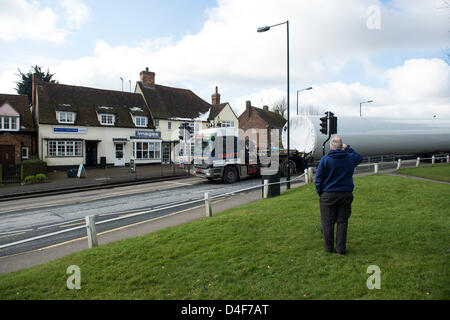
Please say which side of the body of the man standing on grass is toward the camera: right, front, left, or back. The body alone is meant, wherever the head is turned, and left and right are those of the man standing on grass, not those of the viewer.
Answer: back

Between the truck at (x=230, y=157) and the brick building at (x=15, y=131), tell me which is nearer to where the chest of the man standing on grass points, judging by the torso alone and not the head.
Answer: the truck

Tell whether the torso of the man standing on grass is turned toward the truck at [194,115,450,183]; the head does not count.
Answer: yes

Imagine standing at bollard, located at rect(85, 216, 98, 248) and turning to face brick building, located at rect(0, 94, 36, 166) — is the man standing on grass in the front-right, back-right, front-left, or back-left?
back-right

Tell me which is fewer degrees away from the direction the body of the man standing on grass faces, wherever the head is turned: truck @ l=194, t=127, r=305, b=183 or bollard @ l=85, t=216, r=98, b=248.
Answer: the truck

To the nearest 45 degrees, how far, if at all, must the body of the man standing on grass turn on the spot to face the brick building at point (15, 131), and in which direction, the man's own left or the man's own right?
approximately 45° to the man's own left

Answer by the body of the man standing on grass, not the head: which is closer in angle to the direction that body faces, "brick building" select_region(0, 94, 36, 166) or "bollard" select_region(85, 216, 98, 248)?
the brick building

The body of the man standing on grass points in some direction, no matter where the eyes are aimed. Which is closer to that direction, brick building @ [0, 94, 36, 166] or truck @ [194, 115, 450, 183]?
the truck

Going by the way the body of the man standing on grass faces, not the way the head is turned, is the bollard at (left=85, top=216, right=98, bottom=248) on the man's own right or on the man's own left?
on the man's own left

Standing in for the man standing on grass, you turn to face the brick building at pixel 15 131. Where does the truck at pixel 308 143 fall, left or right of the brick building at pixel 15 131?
right

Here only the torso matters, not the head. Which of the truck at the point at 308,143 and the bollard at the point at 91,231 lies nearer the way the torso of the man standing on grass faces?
the truck
